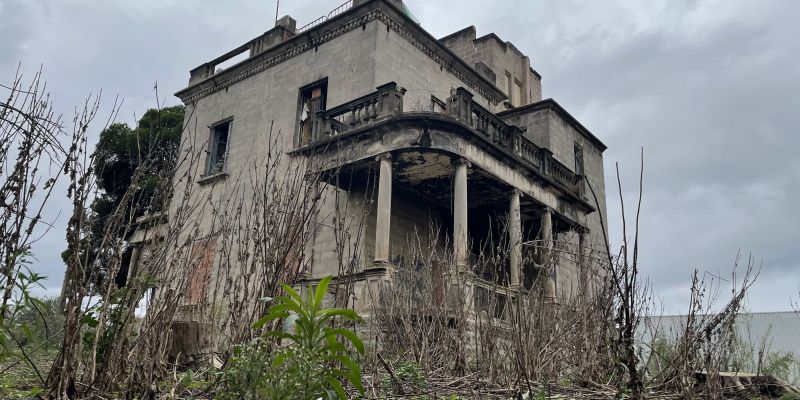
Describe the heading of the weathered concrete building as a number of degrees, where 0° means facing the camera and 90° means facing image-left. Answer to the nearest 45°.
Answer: approximately 315°

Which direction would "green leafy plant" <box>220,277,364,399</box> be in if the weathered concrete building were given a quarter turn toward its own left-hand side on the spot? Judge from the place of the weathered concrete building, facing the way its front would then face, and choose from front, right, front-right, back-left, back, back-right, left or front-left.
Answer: back-right
